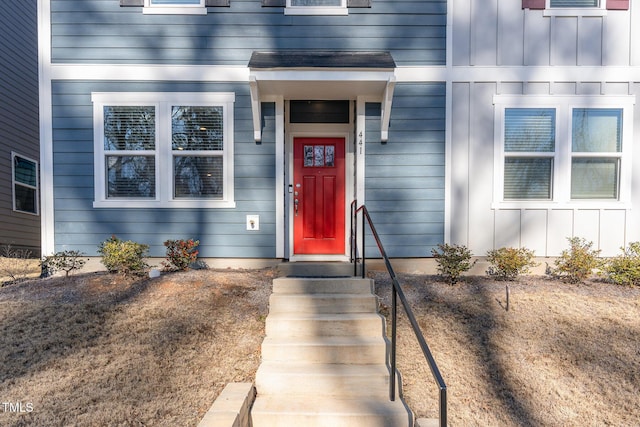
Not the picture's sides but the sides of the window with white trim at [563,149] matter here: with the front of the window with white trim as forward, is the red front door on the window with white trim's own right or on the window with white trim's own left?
on the window with white trim's own right

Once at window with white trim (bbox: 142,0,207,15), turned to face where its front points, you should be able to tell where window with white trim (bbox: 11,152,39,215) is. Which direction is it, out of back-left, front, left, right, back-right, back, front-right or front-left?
back-right

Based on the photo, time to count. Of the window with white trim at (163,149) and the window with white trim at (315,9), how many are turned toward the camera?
2

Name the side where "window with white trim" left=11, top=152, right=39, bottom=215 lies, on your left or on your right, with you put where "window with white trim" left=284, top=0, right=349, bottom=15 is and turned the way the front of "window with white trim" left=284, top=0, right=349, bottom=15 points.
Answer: on your right

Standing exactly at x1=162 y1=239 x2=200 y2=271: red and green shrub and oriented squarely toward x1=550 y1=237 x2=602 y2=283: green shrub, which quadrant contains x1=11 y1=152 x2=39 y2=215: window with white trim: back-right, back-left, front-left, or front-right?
back-left

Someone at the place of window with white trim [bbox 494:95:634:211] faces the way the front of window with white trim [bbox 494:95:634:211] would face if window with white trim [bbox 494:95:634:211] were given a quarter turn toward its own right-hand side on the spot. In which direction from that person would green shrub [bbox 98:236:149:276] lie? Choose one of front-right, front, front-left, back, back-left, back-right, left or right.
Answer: front-left

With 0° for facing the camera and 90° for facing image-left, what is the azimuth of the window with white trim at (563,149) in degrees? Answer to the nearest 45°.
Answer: approximately 0°
